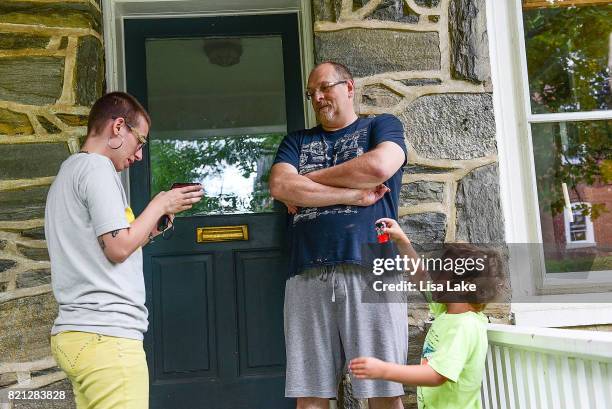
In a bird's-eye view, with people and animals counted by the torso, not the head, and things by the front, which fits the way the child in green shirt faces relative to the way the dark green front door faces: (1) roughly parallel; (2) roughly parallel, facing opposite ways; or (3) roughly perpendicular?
roughly perpendicular

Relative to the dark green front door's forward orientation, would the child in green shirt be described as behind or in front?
in front

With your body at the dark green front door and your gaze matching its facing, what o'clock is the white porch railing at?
The white porch railing is roughly at 11 o'clock from the dark green front door.

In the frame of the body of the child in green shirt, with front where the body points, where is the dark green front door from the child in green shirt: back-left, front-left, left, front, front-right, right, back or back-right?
front-right

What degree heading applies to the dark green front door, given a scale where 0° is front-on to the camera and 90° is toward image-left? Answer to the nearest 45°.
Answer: approximately 0°

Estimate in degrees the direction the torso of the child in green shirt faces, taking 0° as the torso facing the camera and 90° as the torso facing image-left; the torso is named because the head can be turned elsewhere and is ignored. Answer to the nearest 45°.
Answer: approximately 90°

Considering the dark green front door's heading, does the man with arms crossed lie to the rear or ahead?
ahead

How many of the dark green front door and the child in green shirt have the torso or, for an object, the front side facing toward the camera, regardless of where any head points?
1
